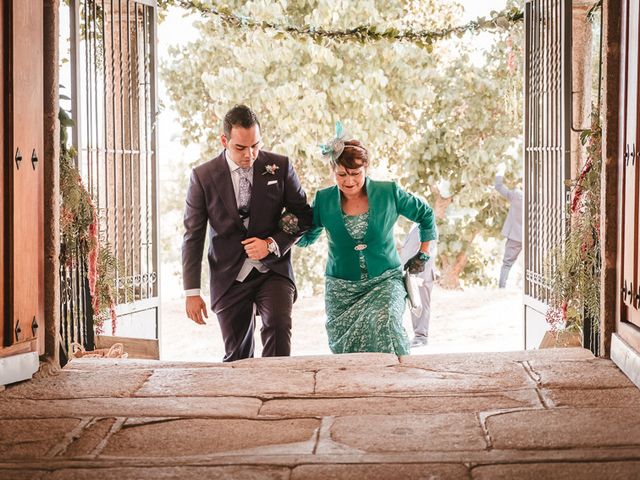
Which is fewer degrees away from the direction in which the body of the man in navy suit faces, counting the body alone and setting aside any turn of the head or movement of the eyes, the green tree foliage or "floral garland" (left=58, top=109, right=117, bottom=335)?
the floral garland

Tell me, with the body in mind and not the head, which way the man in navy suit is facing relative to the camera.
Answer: toward the camera

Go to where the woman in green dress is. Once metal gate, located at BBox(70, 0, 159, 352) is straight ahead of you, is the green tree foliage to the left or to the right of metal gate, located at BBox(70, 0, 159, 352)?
right

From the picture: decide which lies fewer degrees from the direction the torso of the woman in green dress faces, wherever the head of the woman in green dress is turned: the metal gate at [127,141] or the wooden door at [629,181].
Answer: the wooden door

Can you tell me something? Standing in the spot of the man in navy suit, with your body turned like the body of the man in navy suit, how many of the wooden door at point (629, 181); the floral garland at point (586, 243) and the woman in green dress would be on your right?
0

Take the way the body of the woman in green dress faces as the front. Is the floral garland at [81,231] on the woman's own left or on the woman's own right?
on the woman's own right

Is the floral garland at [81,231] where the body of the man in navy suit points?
no

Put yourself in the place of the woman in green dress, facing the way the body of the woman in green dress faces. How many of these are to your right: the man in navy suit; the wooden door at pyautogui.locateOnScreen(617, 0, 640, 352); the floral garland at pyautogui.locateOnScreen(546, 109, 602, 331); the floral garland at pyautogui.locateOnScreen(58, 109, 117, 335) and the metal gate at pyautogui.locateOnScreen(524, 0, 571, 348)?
2

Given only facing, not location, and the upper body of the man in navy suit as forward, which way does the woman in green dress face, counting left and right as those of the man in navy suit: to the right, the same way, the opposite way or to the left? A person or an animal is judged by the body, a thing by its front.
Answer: the same way

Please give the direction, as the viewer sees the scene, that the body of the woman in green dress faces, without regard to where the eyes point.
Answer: toward the camera

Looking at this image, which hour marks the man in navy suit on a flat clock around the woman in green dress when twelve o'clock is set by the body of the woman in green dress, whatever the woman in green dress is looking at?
The man in navy suit is roughly at 3 o'clock from the woman in green dress.

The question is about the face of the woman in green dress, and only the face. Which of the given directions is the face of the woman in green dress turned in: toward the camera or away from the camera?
toward the camera

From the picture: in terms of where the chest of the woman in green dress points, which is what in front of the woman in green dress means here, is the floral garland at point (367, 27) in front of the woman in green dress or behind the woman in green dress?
behind

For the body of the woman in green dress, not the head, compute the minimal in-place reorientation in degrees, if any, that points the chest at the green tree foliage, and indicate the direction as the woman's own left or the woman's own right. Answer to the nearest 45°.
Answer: approximately 180°

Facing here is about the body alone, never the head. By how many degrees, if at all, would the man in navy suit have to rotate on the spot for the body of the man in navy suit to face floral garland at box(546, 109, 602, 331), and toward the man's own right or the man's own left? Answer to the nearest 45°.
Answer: approximately 45° to the man's own left
